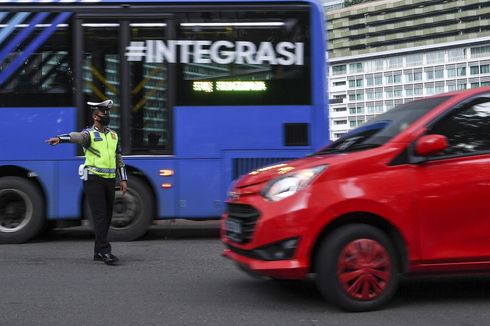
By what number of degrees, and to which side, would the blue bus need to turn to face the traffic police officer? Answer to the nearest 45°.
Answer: approximately 45° to its left

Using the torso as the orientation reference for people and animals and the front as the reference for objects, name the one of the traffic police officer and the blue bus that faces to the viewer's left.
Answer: the blue bus

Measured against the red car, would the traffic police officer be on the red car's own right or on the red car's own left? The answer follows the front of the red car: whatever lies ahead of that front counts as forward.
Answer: on the red car's own right

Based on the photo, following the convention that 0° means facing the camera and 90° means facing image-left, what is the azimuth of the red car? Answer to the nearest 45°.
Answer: approximately 45°

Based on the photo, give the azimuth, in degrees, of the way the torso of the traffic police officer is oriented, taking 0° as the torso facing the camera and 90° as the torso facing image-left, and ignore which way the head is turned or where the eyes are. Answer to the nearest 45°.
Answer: approximately 315°

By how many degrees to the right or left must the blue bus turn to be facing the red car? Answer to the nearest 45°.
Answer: approximately 90° to its left

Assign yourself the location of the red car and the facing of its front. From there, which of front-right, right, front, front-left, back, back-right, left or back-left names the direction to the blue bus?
right

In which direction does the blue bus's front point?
to the viewer's left

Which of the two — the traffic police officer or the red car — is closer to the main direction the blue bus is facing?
the traffic police officer

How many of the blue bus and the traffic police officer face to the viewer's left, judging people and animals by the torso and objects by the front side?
1
